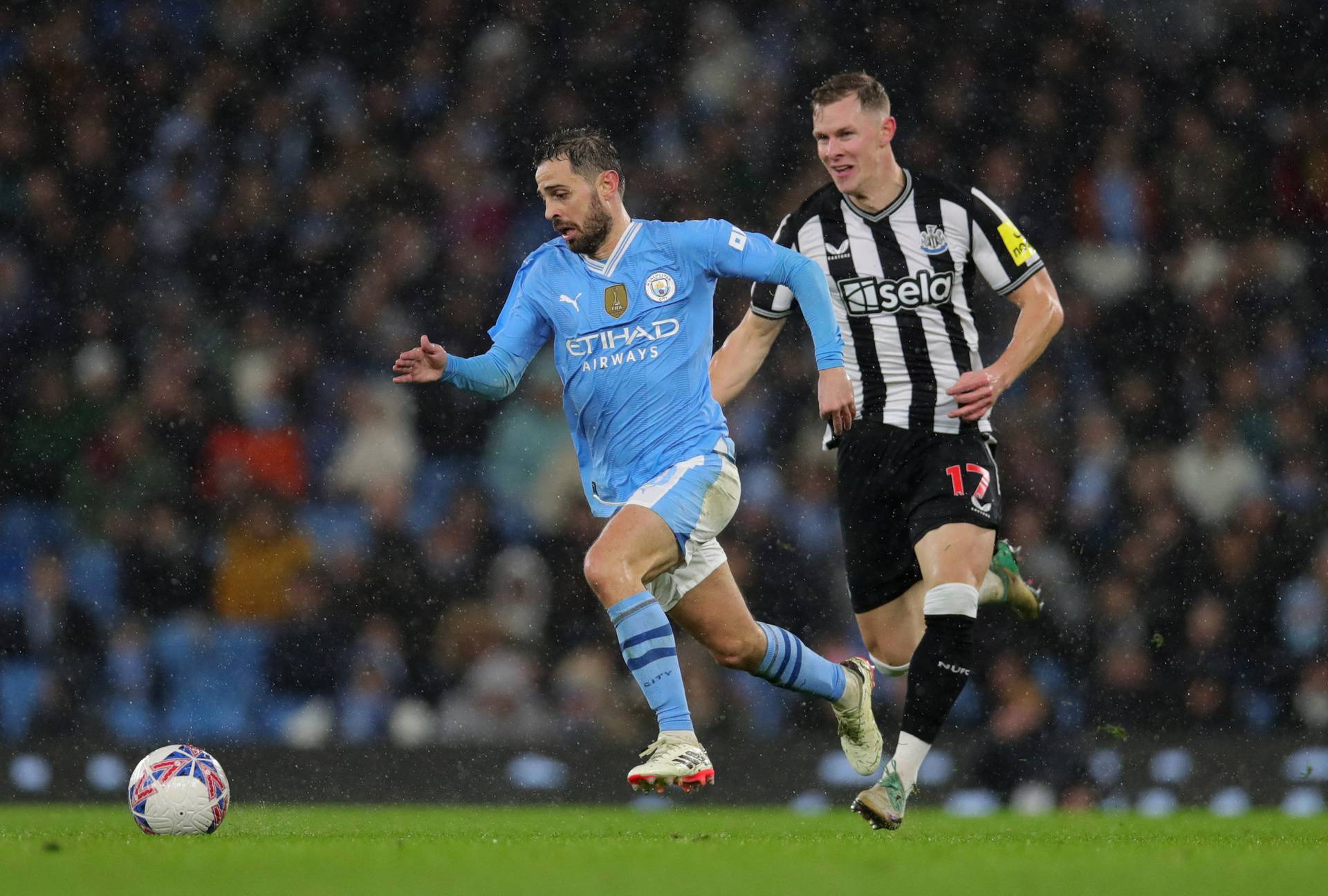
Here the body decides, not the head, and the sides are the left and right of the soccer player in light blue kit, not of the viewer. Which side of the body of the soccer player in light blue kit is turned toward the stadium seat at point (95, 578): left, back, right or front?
right

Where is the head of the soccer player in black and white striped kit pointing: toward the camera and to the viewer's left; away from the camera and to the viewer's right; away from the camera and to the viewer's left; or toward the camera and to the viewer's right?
toward the camera and to the viewer's left

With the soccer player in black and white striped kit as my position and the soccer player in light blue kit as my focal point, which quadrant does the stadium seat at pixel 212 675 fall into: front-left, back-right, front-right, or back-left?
front-right

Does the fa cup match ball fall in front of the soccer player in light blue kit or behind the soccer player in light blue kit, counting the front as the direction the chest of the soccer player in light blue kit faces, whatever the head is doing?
in front

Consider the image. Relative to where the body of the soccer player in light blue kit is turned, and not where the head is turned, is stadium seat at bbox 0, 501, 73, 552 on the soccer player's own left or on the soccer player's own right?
on the soccer player's own right

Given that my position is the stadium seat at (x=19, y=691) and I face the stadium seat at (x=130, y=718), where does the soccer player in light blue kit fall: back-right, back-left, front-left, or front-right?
front-right

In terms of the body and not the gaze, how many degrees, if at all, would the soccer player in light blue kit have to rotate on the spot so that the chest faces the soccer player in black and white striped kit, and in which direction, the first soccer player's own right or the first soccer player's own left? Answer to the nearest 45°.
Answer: approximately 180°

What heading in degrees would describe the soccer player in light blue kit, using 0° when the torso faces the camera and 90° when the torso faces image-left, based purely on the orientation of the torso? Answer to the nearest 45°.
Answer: approximately 45°

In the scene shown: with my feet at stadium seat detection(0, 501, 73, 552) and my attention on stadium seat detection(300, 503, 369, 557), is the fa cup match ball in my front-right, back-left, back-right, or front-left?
front-right

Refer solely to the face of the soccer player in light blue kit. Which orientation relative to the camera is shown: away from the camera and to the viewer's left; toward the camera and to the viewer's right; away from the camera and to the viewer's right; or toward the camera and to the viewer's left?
toward the camera and to the viewer's left

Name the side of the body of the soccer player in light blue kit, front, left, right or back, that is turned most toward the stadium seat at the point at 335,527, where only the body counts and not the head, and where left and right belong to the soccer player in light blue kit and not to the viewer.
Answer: right

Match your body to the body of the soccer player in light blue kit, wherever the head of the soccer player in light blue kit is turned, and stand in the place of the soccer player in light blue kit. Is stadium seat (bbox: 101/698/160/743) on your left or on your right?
on your right

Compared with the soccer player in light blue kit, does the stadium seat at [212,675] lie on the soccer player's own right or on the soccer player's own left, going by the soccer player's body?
on the soccer player's own right

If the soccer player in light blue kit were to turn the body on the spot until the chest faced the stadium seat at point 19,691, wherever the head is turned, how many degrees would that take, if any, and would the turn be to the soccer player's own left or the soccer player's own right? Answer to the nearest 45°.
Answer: approximately 90° to the soccer player's own right

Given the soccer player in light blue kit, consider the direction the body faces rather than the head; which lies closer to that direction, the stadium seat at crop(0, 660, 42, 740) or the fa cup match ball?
the fa cup match ball

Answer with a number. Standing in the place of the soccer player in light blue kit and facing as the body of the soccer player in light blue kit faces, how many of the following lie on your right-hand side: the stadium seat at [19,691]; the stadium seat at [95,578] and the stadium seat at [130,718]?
3
